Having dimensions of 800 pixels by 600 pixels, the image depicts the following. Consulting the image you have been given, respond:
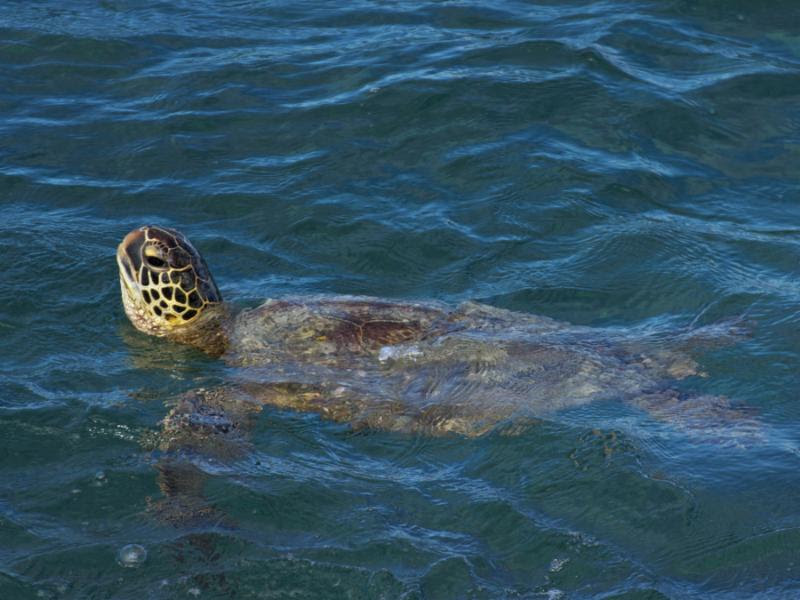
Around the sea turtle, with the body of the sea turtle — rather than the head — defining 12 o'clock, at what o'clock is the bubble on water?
The bubble on water is roughly at 10 o'clock from the sea turtle.

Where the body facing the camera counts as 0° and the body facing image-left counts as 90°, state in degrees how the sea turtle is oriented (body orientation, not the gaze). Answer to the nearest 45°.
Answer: approximately 90°
